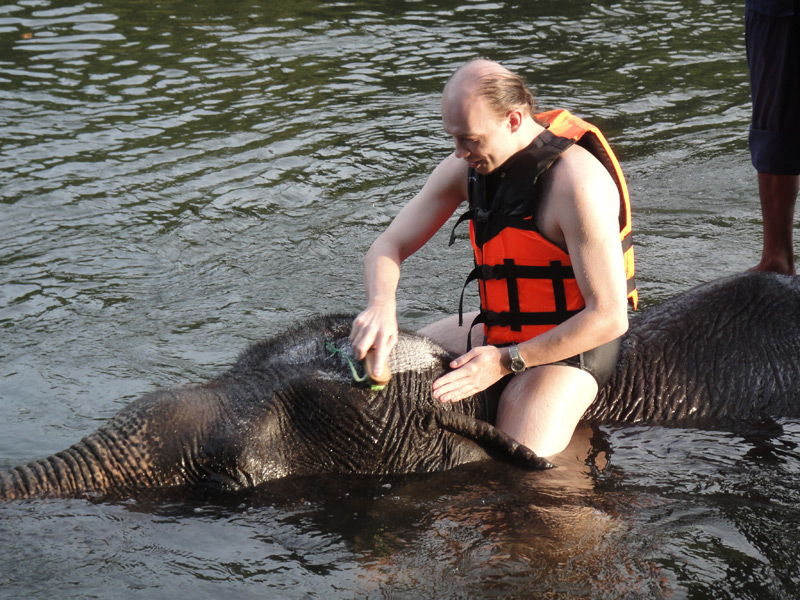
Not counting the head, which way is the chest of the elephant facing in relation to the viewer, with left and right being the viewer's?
facing to the left of the viewer

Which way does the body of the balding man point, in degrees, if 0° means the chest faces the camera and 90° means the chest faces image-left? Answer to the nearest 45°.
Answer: approximately 45°

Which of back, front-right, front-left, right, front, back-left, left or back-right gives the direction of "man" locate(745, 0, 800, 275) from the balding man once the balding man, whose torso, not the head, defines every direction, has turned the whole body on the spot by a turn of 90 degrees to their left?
left
